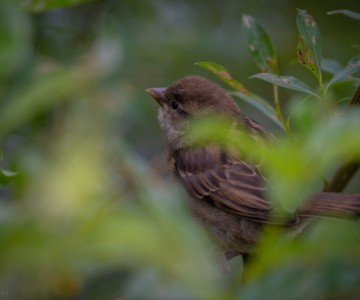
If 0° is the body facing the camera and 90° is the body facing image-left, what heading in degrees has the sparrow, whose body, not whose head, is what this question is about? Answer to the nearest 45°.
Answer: approximately 90°

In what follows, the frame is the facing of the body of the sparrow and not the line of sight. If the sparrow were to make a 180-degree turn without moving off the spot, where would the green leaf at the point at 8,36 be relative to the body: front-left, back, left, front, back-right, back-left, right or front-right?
back-right
